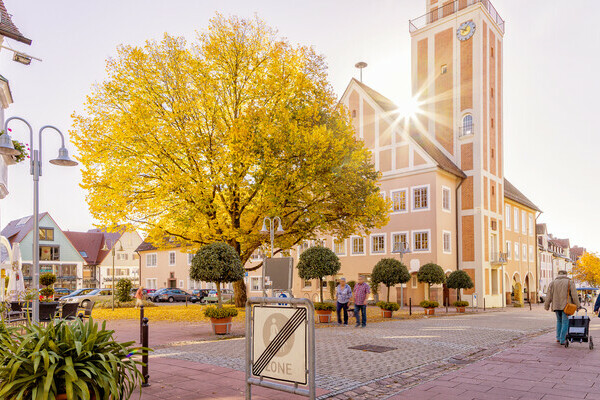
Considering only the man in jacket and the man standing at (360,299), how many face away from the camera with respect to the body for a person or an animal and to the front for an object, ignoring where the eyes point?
1

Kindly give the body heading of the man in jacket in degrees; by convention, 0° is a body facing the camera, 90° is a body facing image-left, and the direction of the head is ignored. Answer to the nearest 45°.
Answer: approximately 180°

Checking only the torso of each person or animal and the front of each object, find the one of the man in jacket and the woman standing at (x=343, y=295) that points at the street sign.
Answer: the woman standing

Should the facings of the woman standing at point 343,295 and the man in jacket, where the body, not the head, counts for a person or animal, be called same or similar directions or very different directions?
very different directions

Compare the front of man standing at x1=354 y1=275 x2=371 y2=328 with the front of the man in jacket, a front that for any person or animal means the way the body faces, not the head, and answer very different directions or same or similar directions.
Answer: very different directions

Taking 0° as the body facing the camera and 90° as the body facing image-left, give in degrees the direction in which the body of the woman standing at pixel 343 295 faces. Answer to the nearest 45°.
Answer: approximately 0°

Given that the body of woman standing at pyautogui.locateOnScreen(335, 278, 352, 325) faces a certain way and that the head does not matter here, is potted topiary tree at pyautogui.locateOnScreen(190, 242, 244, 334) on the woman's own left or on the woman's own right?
on the woman's own right
